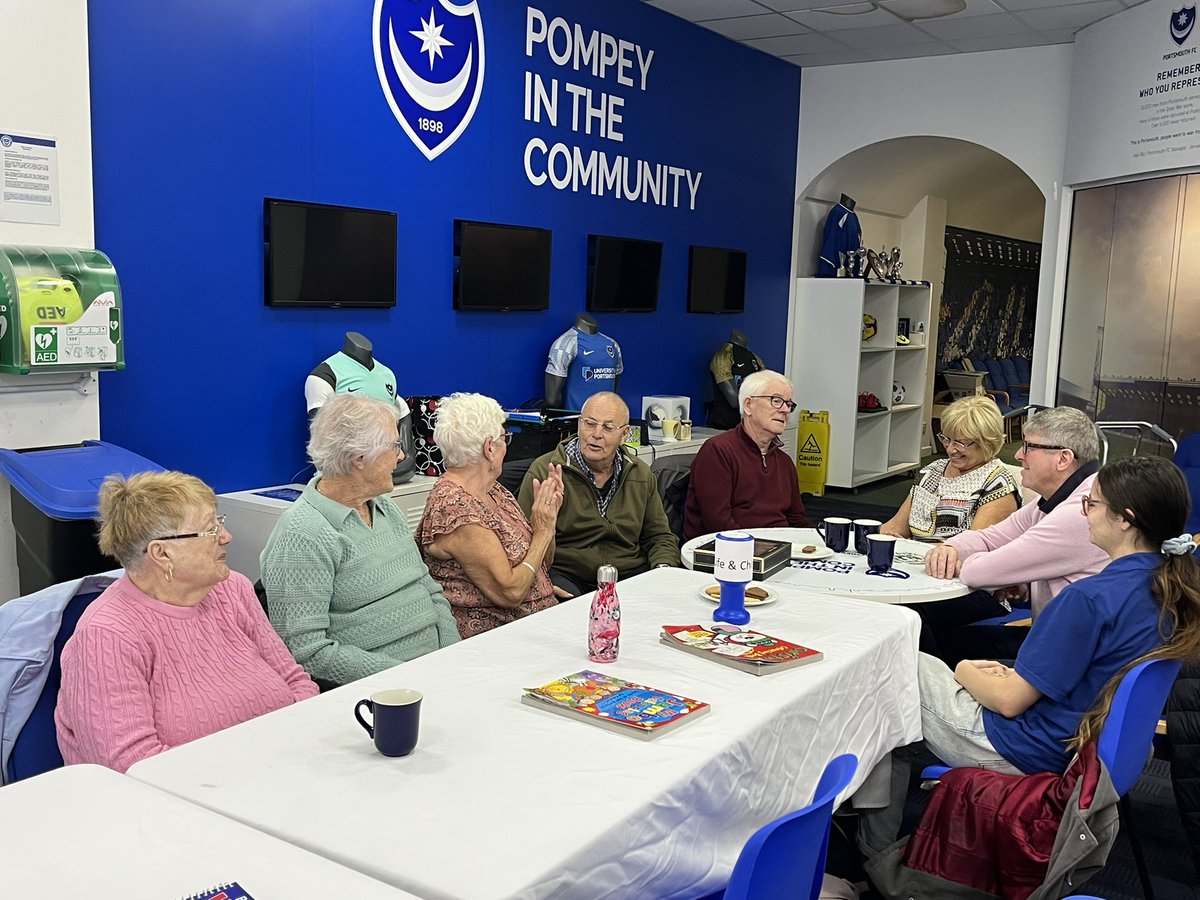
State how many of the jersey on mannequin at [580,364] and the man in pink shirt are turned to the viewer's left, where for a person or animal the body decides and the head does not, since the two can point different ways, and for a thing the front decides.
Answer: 1

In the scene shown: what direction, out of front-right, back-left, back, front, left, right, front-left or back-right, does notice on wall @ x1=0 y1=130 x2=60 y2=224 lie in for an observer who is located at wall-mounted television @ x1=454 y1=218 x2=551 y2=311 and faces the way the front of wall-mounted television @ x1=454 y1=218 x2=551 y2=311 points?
right

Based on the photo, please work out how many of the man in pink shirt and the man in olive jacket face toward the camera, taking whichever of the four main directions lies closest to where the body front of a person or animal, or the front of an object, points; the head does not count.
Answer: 1

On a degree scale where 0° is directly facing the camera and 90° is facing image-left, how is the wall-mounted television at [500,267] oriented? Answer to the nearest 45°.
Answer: approximately 315°

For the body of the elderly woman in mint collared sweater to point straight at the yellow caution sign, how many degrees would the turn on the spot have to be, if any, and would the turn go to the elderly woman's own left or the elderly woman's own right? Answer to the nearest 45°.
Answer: approximately 90° to the elderly woman's own left

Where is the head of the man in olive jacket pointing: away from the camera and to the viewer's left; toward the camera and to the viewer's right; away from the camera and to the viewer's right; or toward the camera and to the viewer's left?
toward the camera and to the viewer's left

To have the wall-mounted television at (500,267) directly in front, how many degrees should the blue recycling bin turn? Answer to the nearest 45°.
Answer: approximately 90° to its left

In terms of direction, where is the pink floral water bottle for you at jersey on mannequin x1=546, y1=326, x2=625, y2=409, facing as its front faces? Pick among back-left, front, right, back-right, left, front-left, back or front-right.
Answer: front-right

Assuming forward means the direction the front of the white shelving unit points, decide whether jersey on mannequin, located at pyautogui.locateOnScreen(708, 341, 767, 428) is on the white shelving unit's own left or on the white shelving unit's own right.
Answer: on the white shelving unit's own right

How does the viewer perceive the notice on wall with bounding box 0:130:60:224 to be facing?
facing the viewer and to the right of the viewer

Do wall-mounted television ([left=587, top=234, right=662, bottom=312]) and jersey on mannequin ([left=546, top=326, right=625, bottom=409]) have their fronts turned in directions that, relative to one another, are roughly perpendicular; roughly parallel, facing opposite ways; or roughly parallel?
roughly parallel

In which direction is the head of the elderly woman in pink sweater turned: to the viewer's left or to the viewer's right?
to the viewer's right

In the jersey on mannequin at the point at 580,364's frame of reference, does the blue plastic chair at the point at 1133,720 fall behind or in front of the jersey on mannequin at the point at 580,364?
in front

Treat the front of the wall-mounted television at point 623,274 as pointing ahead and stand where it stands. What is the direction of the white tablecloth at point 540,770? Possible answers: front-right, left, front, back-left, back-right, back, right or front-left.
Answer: front-right

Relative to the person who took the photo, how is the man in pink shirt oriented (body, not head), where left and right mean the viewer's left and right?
facing to the left of the viewer

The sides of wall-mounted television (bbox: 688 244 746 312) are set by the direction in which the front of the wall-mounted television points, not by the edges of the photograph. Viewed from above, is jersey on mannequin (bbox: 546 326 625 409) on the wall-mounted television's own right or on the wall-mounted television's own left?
on the wall-mounted television's own right

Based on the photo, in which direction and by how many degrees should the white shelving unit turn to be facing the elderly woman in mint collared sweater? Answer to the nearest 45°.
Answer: approximately 45° to its right

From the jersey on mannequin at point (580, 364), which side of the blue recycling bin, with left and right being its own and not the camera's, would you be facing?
left

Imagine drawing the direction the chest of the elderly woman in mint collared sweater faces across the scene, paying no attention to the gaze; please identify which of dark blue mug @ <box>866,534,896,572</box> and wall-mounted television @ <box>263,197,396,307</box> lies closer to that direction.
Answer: the dark blue mug
